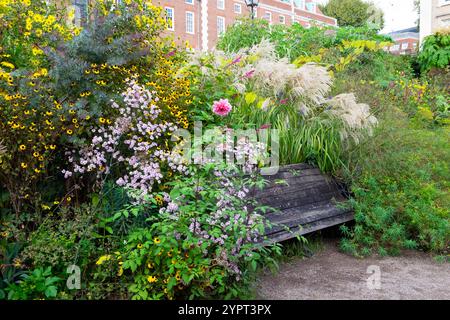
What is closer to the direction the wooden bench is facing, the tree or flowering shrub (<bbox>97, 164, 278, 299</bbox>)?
the flowering shrub

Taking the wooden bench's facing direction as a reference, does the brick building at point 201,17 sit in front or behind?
behind

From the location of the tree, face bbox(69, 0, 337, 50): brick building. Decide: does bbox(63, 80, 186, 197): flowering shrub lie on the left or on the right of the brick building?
left

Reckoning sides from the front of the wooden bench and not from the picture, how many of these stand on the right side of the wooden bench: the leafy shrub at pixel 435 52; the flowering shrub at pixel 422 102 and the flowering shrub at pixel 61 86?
1

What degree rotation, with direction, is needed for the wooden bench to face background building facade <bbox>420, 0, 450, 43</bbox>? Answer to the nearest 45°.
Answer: approximately 135° to its left

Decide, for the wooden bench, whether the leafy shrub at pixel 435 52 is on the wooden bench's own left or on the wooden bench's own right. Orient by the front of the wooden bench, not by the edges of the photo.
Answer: on the wooden bench's own left
